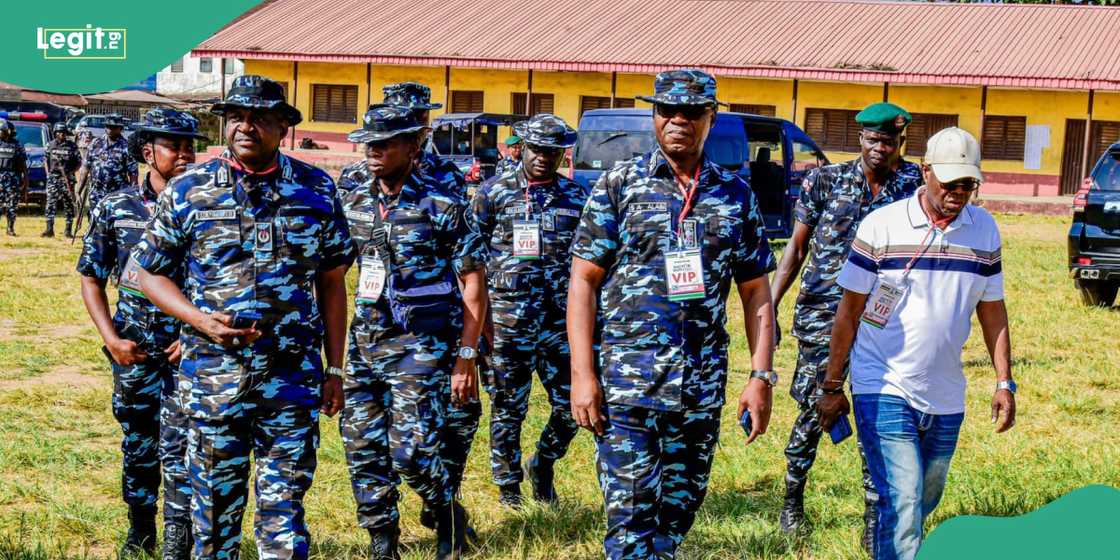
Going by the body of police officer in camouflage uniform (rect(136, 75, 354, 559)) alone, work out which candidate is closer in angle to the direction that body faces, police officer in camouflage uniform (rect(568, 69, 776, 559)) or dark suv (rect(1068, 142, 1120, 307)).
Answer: the police officer in camouflage uniform

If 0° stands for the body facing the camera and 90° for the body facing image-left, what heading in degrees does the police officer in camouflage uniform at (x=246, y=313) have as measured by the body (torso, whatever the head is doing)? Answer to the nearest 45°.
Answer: approximately 0°

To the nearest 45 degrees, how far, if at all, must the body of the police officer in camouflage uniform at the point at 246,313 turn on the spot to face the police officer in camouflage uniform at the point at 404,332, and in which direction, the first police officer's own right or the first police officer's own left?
approximately 135° to the first police officer's own left

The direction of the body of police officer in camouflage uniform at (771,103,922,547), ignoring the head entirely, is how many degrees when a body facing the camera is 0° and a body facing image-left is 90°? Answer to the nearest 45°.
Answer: approximately 0°

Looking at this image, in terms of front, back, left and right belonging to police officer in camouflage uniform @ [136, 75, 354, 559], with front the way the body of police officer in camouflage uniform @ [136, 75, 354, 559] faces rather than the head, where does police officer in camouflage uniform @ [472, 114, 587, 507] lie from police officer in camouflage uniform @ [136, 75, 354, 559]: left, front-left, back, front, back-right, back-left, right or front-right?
back-left

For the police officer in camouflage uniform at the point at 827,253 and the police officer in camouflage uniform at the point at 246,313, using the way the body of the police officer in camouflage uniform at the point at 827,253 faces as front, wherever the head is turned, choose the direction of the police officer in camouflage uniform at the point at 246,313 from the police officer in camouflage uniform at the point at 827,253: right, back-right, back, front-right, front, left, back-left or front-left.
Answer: front-right

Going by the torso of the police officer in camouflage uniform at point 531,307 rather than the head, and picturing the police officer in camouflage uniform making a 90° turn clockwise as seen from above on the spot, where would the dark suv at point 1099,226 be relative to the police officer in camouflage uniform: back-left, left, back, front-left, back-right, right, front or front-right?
back-right

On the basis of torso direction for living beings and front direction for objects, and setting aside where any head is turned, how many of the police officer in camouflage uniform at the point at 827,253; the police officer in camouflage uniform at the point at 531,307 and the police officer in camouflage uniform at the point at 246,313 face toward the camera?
3

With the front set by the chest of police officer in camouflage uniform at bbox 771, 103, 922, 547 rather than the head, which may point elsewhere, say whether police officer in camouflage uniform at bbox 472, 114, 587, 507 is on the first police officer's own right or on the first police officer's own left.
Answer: on the first police officer's own right
